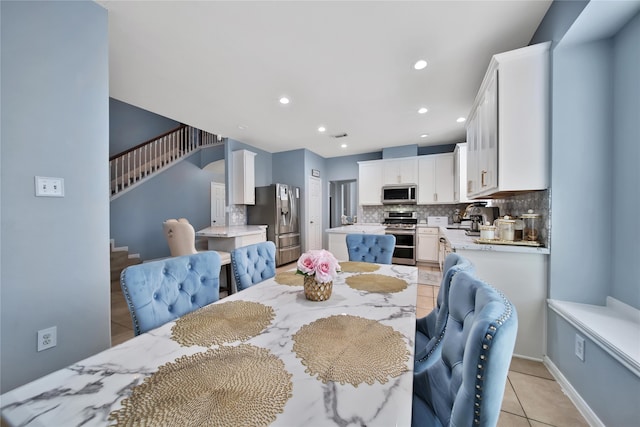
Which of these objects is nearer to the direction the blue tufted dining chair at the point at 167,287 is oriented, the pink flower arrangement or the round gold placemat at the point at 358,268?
the pink flower arrangement

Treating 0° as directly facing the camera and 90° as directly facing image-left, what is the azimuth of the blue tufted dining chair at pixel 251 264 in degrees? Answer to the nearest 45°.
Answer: approximately 315°

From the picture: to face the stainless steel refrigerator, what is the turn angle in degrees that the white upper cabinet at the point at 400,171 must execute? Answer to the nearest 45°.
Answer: approximately 90° to its right

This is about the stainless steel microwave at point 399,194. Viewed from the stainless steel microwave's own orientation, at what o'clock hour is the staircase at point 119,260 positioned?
The staircase is roughly at 2 o'clock from the stainless steel microwave.

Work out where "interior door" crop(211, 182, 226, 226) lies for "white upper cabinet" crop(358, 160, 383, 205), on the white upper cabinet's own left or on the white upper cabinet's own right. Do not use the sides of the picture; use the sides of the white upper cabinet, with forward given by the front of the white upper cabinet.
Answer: on the white upper cabinet's own right

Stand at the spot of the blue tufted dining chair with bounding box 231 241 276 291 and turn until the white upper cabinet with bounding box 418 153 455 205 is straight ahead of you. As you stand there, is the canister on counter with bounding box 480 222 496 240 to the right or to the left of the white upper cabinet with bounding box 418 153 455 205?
right

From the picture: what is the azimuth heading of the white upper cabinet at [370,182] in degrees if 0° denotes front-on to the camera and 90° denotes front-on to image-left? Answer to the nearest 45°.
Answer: approximately 0°

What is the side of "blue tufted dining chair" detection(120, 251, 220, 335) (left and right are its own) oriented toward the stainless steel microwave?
left

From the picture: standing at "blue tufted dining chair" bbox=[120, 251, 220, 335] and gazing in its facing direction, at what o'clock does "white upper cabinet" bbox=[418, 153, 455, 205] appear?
The white upper cabinet is roughly at 10 o'clock from the blue tufted dining chair.
